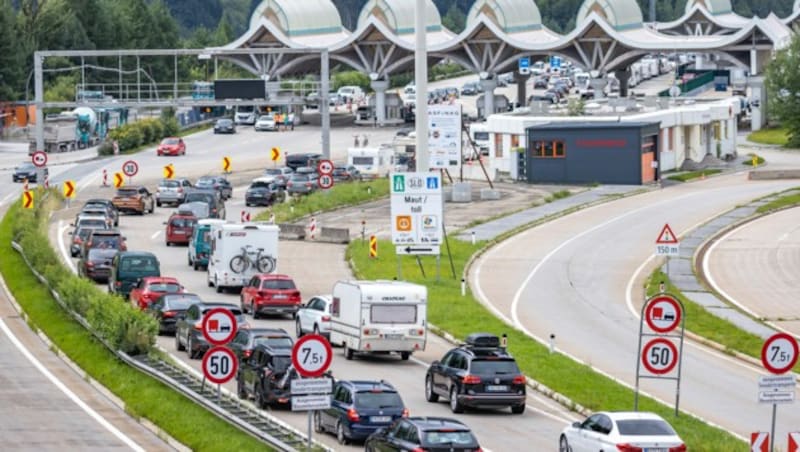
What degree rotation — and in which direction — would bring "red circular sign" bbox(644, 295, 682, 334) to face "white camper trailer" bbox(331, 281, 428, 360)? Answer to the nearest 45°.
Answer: approximately 135° to its right

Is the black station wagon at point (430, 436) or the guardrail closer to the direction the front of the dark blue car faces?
the guardrail

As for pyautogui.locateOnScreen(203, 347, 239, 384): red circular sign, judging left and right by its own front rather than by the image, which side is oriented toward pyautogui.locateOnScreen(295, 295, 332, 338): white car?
back

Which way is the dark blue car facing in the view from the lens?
facing away from the viewer and to the left of the viewer

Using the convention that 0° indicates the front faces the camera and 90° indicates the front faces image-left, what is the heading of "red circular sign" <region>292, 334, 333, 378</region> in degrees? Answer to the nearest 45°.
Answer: approximately 0°
